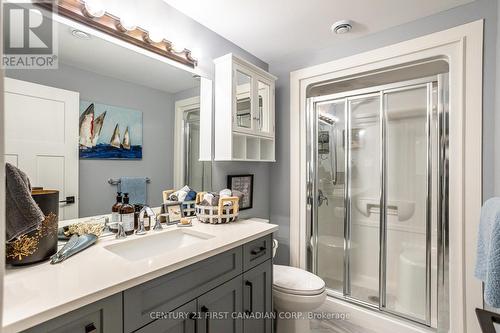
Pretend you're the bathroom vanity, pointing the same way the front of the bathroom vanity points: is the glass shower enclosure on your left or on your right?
on your left

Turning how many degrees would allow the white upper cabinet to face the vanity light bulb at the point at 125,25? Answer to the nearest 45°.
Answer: approximately 90° to its right

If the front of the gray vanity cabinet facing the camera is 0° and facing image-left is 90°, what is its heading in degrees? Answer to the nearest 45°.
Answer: approximately 315°

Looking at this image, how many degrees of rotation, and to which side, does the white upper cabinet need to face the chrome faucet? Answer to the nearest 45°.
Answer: approximately 90° to its right

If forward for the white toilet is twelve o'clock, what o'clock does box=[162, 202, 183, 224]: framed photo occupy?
The framed photo is roughly at 4 o'clock from the white toilet.
